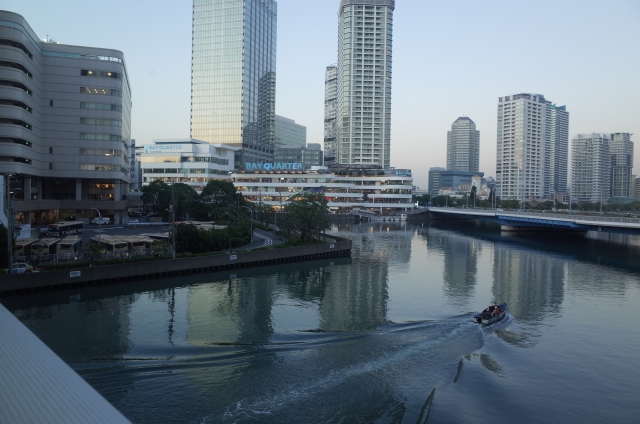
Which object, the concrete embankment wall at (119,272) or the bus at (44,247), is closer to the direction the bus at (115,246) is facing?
the concrete embankment wall

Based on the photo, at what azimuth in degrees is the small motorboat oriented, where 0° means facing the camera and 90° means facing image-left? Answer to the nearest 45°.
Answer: approximately 225°

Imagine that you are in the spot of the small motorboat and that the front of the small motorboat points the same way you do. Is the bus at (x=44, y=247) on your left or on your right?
on your left

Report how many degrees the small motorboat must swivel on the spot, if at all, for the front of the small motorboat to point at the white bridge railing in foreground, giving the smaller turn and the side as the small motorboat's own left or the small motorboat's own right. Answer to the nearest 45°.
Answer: approximately 180°

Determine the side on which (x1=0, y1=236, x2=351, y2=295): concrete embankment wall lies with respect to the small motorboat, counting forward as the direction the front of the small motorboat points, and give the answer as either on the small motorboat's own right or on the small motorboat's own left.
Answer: on the small motorboat's own left

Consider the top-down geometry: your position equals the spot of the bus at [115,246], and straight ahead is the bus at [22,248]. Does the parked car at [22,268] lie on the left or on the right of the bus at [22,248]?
left

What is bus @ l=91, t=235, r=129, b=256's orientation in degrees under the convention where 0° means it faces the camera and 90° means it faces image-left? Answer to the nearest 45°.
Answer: approximately 315°

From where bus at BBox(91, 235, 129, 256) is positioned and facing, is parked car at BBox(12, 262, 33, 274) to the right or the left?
on its right

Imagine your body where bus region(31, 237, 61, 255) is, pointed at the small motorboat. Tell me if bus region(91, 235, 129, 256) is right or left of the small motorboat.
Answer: left

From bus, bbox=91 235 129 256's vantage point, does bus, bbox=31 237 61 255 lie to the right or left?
on its right

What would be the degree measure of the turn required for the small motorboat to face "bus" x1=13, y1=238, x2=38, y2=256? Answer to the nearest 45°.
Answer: approximately 135° to its left
